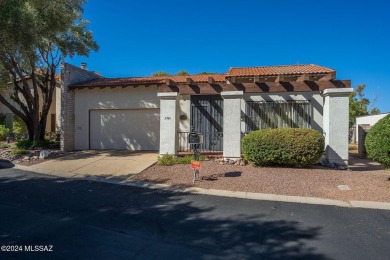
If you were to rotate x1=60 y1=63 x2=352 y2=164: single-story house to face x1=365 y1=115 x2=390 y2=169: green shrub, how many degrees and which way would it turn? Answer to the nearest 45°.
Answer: approximately 45° to its left

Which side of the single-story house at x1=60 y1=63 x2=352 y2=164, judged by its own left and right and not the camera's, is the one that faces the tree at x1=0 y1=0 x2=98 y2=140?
right

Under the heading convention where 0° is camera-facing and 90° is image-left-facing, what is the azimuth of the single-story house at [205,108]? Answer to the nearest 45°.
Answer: approximately 0°

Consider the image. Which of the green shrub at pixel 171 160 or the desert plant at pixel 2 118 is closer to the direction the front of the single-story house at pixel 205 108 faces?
the green shrub

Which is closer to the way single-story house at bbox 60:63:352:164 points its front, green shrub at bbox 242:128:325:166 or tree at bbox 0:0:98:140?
the green shrub

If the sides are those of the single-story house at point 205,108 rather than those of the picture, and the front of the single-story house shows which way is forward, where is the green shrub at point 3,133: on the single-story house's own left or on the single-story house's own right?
on the single-story house's own right

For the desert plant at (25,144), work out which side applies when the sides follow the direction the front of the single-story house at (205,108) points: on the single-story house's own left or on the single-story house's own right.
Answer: on the single-story house's own right

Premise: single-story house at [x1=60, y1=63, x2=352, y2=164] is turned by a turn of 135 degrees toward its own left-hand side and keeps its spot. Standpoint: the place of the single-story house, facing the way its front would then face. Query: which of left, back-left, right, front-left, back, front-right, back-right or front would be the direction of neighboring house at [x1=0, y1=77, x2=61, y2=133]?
left

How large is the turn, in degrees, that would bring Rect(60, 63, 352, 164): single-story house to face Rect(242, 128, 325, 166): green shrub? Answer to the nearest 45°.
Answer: approximately 45° to its left
